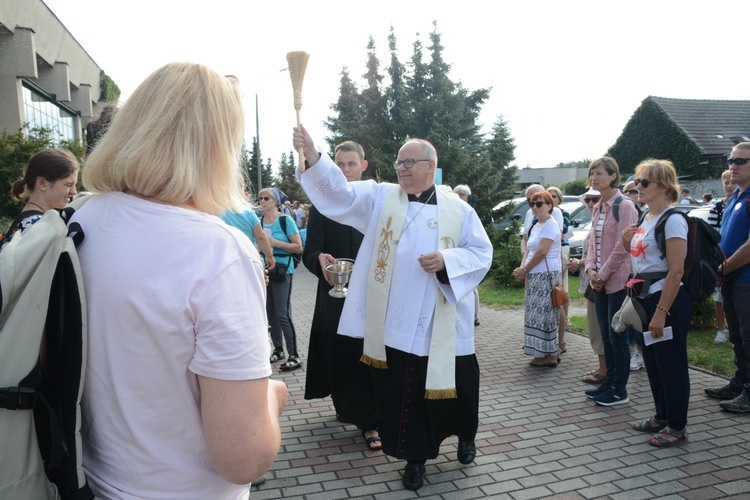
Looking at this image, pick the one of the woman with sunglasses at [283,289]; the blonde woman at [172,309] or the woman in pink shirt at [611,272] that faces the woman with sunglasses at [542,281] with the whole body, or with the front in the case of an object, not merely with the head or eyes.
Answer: the blonde woman

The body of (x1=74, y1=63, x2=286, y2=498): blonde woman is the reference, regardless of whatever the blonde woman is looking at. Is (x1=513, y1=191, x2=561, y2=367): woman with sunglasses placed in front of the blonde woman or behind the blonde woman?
in front

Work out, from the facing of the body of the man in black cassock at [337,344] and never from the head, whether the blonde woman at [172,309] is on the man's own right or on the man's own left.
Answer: on the man's own right

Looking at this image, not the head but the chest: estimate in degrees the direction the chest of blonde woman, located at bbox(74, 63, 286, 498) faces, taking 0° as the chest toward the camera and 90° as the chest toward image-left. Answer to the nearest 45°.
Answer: approximately 225°

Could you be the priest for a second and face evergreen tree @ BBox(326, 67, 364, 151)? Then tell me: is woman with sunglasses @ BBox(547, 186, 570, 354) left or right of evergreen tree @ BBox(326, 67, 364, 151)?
right

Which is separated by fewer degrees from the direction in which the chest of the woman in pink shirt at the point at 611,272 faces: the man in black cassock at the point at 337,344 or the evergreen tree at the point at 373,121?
the man in black cassock

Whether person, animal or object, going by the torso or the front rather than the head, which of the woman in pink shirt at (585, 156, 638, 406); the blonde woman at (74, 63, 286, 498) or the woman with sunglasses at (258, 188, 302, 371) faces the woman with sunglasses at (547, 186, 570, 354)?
the blonde woman

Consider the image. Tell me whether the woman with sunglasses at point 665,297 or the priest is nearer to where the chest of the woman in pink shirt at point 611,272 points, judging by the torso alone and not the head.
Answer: the priest

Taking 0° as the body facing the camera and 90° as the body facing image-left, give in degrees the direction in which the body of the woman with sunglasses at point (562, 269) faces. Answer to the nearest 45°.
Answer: approximately 45°

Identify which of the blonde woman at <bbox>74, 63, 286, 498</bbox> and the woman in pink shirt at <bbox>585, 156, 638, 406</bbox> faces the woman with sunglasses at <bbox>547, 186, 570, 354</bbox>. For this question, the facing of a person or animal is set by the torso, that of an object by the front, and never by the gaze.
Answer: the blonde woman

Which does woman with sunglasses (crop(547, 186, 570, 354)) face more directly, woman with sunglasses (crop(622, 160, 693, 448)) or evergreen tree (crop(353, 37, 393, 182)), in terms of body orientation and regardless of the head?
the woman with sunglasses

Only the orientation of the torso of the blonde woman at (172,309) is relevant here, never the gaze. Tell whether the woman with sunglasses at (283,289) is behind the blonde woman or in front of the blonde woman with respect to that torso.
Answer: in front

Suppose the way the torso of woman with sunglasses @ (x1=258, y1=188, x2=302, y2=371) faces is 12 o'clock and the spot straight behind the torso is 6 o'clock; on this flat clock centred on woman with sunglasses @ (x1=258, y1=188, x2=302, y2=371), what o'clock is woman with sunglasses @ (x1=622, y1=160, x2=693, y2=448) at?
woman with sunglasses @ (x1=622, y1=160, x2=693, y2=448) is roughly at 9 o'clock from woman with sunglasses @ (x1=258, y1=188, x2=302, y2=371).

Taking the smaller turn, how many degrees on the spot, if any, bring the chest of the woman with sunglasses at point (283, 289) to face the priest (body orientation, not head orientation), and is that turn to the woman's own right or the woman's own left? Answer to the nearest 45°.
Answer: approximately 45° to the woman's own left

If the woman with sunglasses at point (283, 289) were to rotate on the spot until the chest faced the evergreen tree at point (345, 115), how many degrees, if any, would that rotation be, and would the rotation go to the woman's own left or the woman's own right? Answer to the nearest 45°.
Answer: approximately 135° to the woman's own right

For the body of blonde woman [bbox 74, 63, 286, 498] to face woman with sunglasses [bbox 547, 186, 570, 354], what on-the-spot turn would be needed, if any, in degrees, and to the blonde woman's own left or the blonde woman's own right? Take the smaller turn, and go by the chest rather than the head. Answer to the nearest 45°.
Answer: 0° — they already face them
